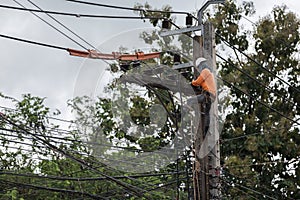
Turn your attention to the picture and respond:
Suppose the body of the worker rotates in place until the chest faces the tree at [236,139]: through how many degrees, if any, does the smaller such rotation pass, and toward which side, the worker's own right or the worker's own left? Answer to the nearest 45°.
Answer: approximately 90° to the worker's own right

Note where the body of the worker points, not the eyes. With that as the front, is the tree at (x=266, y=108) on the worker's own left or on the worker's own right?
on the worker's own right
